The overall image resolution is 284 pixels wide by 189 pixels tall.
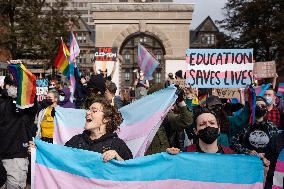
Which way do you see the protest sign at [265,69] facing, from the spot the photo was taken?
facing the viewer

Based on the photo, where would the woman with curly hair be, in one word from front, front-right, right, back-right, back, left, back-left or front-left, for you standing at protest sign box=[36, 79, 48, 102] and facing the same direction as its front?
front

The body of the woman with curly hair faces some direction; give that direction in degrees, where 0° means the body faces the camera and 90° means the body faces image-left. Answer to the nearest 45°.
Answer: approximately 45°

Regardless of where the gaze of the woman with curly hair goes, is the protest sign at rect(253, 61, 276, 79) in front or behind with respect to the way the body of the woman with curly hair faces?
behind

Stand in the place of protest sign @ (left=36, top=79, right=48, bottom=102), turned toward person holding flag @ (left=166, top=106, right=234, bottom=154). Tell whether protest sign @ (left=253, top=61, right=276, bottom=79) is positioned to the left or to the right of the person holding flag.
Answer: left

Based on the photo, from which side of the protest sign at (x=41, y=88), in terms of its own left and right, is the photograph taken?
front

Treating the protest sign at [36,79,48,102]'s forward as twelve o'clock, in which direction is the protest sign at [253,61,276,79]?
the protest sign at [253,61,276,79] is roughly at 10 o'clock from the protest sign at [36,79,48,102].

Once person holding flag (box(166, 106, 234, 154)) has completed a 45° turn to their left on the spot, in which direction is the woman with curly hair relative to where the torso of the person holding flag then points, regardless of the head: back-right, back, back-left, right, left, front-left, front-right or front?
back-right

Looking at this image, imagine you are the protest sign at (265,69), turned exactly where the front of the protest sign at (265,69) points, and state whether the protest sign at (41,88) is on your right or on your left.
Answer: on your right

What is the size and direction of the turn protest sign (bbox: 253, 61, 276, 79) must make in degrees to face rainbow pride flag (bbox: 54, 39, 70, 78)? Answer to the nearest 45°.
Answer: approximately 45° to its right

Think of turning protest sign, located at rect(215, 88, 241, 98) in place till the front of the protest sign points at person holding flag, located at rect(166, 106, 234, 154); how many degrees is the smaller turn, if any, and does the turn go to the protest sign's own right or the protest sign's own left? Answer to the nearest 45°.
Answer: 0° — it already faces them

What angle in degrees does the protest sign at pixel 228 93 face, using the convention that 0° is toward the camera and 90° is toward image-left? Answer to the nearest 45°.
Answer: approximately 0°

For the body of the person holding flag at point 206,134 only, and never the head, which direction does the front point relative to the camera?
toward the camera
